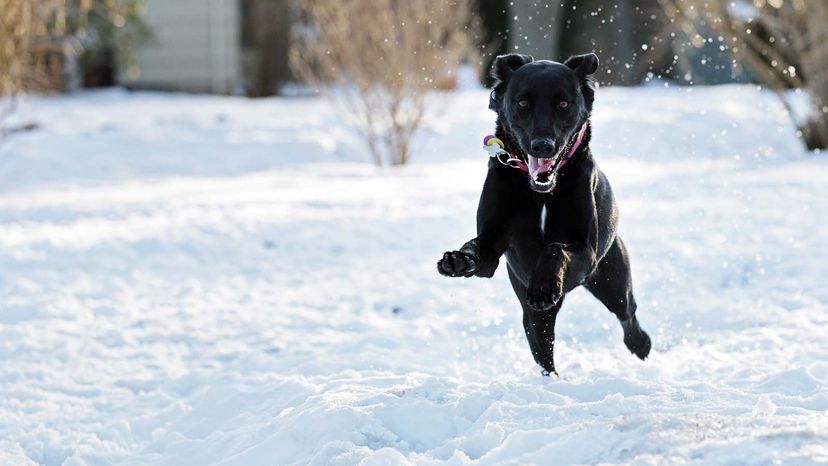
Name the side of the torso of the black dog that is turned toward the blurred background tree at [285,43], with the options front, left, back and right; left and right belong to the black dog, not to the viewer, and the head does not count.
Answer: back

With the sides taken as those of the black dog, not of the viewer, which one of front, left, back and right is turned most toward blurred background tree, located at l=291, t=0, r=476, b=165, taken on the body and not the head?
back

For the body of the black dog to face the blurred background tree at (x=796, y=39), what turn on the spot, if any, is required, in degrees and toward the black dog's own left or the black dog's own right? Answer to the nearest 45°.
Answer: approximately 180°

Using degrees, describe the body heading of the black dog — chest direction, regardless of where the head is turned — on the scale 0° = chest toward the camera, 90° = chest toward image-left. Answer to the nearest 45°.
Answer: approximately 0°
